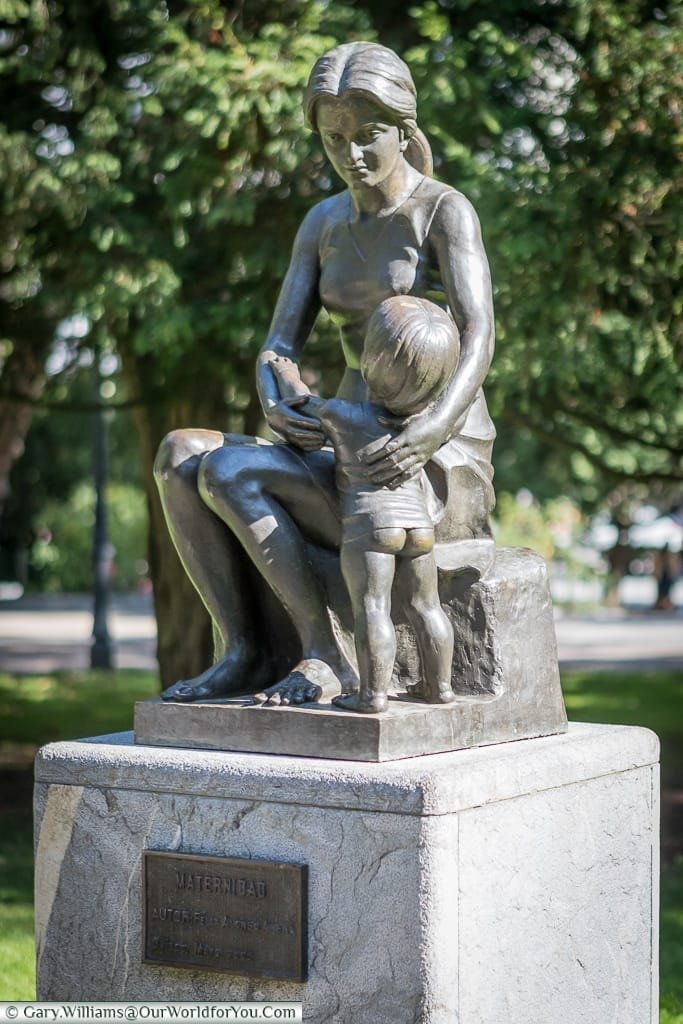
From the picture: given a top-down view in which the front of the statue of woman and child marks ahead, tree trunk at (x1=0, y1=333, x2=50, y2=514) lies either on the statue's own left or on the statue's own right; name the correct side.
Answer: on the statue's own right

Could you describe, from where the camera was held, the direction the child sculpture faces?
facing away from the viewer and to the left of the viewer

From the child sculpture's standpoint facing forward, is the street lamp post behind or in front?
in front

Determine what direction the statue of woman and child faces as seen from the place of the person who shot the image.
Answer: facing the viewer and to the left of the viewer

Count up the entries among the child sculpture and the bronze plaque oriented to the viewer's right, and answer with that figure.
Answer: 0

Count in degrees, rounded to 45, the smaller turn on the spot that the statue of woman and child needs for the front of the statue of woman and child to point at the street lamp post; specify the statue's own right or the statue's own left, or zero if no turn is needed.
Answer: approximately 135° to the statue's own right

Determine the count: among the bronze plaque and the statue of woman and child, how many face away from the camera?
0
